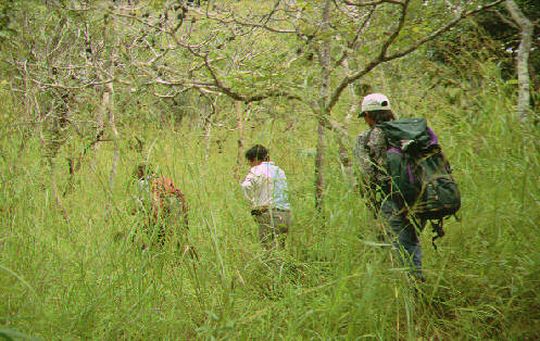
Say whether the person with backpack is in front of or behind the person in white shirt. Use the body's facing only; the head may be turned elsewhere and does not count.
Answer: behind

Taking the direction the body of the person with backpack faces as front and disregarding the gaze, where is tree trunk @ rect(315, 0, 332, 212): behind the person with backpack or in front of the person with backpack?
in front

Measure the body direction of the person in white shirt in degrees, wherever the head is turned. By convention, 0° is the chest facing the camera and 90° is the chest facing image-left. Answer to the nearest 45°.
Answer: approximately 135°

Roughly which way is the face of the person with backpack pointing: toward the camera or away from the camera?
away from the camera

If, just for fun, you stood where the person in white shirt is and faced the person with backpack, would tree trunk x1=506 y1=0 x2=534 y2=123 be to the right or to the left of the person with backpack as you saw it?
left

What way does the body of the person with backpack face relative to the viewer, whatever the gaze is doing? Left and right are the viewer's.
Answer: facing away from the viewer and to the left of the viewer

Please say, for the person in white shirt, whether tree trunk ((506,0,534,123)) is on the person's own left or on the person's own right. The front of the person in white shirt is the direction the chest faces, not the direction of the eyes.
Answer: on the person's own right

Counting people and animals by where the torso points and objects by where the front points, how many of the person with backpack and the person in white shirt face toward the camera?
0
